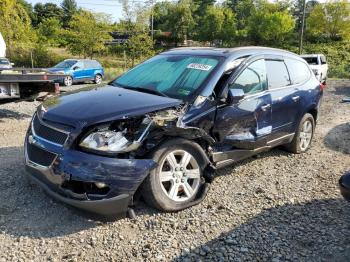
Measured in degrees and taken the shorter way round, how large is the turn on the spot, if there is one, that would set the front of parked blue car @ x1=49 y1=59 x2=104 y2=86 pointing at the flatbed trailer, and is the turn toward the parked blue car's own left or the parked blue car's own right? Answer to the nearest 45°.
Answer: approximately 45° to the parked blue car's own left

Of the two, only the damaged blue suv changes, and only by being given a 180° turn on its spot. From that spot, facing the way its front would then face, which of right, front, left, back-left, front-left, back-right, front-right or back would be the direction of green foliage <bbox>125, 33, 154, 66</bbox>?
front-left

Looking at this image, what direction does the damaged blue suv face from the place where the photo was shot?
facing the viewer and to the left of the viewer

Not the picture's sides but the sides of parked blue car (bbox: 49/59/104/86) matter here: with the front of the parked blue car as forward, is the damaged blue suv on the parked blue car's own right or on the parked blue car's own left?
on the parked blue car's own left

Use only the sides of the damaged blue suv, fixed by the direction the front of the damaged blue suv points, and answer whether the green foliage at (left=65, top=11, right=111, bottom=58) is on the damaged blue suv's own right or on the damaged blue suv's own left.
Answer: on the damaged blue suv's own right

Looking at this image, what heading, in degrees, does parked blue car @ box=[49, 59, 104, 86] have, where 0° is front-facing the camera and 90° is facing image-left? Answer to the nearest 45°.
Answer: approximately 45°

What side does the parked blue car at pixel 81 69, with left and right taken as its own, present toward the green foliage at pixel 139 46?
back

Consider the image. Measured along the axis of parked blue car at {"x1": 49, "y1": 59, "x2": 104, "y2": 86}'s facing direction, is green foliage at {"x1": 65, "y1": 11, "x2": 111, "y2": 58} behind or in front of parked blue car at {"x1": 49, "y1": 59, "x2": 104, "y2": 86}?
behind

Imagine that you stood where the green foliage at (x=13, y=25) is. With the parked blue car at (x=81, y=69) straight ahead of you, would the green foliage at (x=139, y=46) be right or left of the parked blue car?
left

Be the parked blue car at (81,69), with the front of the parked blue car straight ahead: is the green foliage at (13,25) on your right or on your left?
on your right

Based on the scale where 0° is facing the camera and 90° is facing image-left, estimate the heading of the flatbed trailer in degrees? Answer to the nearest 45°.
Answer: approximately 90°

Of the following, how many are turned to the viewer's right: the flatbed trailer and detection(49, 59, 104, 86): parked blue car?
0

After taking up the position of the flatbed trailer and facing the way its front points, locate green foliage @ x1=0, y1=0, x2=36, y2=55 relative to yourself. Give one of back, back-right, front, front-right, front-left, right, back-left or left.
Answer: right
